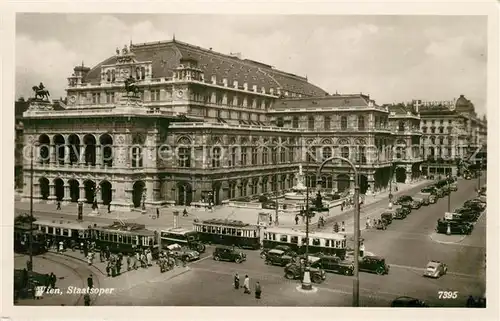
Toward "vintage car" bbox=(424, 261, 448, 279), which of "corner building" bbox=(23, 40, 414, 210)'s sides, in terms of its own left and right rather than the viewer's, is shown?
left

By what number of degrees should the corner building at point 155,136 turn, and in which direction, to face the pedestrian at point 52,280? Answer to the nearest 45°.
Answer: approximately 45° to its left

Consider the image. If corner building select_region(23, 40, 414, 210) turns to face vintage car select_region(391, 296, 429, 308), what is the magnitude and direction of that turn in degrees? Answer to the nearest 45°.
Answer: approximately 90° to its left

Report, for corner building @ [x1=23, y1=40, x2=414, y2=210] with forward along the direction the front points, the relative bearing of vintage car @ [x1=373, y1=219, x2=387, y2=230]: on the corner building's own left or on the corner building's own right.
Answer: on the corner building's own left

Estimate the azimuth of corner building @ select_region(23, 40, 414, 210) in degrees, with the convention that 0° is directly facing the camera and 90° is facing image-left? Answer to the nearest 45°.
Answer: approximately 45°
